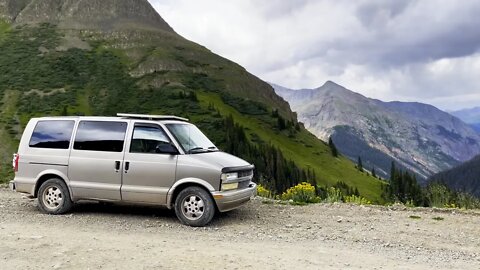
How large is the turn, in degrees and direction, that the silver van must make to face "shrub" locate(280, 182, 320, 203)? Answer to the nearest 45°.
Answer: approximately 90° to its left

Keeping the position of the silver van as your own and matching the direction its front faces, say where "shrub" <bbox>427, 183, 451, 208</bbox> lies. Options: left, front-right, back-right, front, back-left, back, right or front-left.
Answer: front-left

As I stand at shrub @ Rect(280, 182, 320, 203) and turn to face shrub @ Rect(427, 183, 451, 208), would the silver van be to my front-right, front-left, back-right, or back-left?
back-right

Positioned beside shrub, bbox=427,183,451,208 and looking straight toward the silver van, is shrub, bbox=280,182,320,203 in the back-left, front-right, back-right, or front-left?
front-right

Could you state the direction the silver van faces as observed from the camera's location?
facing the viewer and to the right of the viewer
